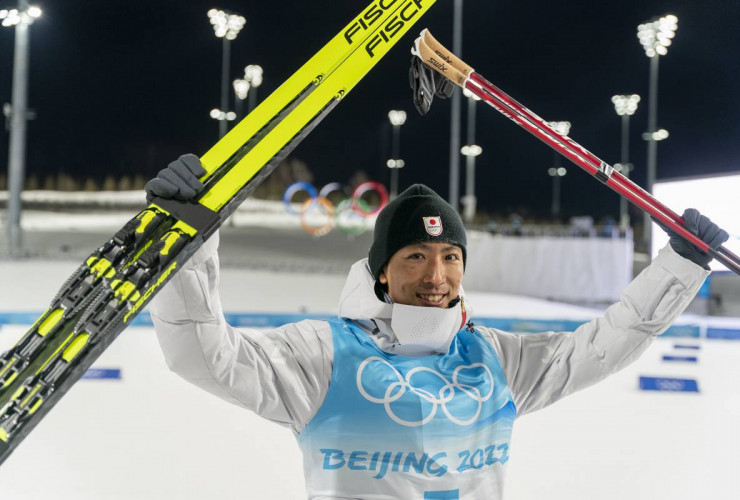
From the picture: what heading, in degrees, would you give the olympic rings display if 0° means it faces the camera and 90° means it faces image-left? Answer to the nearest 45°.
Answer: approximately 0°

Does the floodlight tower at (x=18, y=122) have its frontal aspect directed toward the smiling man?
yes

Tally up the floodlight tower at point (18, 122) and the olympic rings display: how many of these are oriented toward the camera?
2

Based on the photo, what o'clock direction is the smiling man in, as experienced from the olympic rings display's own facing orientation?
The smiling man is roughly at 12 o'clock from the olympic rings display.

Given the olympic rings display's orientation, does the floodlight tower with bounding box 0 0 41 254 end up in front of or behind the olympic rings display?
in front
